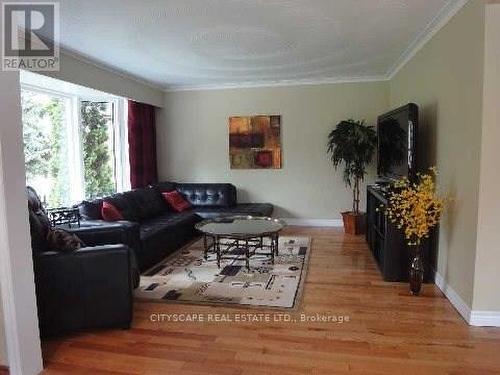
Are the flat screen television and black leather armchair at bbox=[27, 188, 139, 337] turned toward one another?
yes

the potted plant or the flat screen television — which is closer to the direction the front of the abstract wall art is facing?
the flat screen television

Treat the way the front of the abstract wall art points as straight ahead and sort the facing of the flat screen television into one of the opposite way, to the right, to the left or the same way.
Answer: to the right

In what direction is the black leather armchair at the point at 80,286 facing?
to the viewer's right

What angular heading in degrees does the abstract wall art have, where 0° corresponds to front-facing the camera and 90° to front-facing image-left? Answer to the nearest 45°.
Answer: approximately 0°

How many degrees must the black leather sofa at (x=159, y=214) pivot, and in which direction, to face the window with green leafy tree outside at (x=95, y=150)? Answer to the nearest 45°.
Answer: approximately 180°

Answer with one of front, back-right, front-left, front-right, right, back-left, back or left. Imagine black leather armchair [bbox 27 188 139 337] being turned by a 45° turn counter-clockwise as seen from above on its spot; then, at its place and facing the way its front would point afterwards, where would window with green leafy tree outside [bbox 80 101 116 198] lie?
front-left

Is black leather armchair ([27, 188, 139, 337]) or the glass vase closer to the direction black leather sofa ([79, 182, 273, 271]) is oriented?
the glass vase

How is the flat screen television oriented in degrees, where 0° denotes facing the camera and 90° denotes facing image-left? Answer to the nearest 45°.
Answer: approximately 45°

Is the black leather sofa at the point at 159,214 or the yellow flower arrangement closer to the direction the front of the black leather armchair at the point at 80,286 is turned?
the yellow flower arrangement

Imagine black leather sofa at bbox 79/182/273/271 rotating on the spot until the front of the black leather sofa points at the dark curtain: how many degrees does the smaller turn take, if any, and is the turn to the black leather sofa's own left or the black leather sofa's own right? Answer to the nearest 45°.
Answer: approximately 135° to the black leather sofa's own left

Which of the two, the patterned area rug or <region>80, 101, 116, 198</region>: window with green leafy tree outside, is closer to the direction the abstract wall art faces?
the patterned area rug
